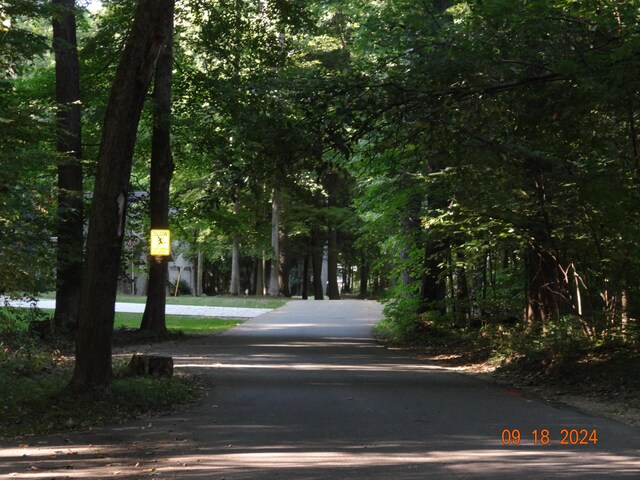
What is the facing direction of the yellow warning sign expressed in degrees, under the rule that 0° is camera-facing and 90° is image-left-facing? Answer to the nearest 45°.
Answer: approximately 0°

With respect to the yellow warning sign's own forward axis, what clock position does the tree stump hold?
The tree stump is roughly at 12 o'clock from the yellow warning sign.
